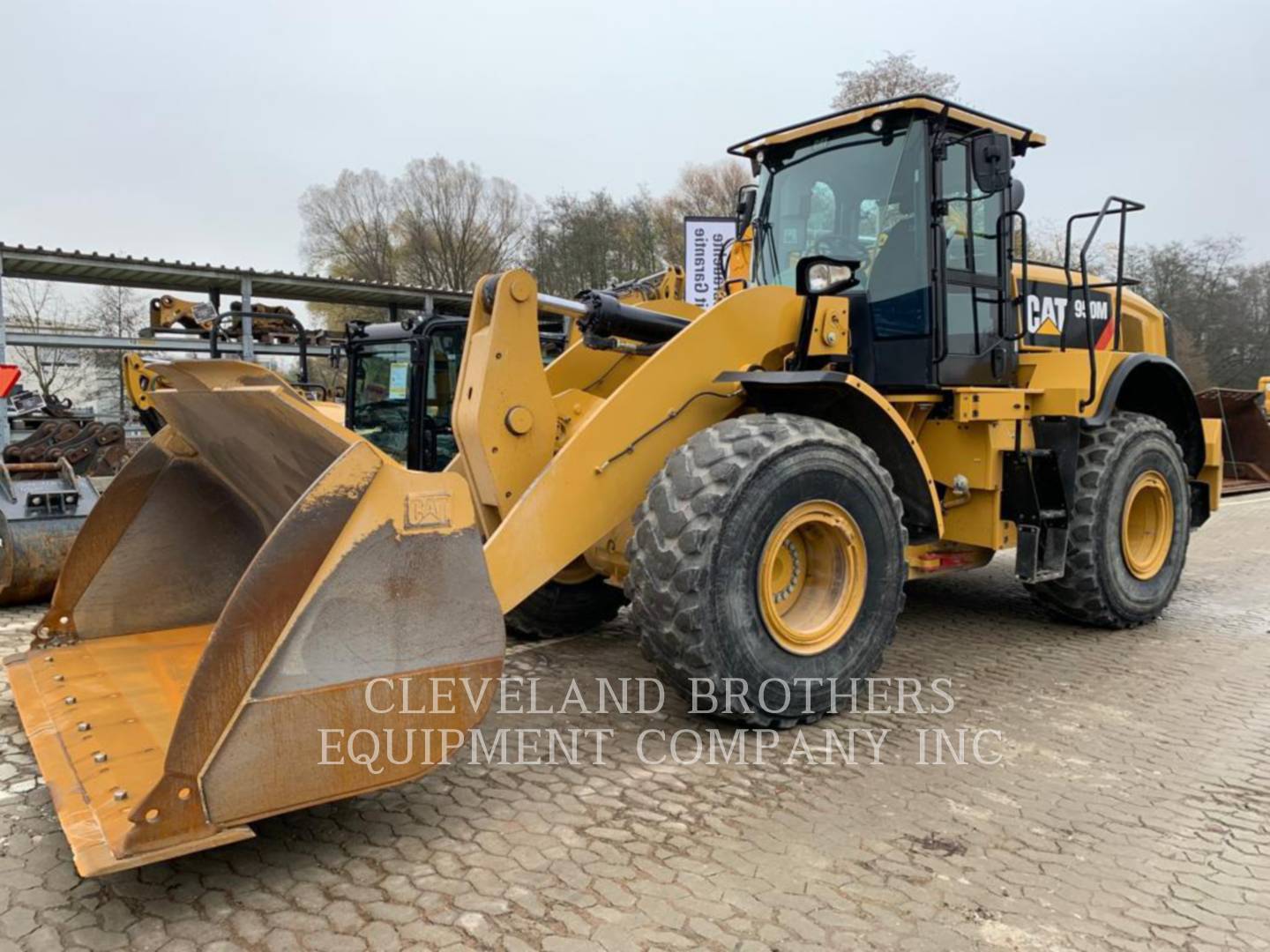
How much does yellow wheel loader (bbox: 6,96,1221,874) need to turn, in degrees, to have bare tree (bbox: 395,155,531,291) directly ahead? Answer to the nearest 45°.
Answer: approximately 135° to its right

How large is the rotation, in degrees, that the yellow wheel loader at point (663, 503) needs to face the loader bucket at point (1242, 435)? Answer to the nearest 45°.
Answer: approximately 180°

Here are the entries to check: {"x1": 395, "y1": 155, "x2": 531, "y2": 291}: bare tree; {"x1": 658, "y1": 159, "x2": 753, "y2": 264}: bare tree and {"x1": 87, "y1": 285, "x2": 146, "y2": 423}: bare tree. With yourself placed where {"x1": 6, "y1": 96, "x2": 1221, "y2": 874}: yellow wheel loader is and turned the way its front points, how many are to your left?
0

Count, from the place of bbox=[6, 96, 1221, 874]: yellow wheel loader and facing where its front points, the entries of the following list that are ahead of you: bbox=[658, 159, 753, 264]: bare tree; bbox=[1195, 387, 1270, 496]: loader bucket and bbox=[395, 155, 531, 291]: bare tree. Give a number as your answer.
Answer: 0

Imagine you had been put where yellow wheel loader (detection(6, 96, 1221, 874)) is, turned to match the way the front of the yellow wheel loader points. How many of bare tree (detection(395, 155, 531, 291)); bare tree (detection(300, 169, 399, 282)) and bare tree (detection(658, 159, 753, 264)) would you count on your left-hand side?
0

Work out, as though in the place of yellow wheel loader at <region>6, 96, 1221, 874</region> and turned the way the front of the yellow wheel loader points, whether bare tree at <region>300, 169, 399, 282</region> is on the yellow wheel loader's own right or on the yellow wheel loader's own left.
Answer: on the yellow wheel loader's own right

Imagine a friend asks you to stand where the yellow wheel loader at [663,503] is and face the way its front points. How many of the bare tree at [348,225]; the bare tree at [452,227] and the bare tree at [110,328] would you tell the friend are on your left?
0

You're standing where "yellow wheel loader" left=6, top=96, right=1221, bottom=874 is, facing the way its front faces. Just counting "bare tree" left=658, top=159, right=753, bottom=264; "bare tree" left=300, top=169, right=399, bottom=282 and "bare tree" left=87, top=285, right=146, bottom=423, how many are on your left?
0

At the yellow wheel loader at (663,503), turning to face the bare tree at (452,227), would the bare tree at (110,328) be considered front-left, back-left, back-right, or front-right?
front-left

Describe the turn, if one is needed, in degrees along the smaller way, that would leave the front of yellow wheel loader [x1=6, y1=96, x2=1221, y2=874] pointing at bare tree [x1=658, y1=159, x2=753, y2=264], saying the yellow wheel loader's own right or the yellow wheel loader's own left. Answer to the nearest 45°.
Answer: approximately 135° to the yellow wheel loader's own right

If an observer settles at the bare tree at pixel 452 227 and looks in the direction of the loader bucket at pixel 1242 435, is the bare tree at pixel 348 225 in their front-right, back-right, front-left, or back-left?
back-right

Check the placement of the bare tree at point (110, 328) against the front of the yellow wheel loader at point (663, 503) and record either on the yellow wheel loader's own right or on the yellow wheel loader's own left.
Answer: on the yellow wheel loader's own right

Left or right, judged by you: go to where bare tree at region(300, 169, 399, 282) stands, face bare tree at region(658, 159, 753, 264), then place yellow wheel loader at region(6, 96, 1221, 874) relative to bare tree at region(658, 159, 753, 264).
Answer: right

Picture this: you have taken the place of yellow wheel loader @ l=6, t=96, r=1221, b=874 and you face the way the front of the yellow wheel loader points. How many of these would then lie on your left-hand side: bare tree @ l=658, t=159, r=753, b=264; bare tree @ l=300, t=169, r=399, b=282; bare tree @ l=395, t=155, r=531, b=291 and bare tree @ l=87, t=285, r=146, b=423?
0
